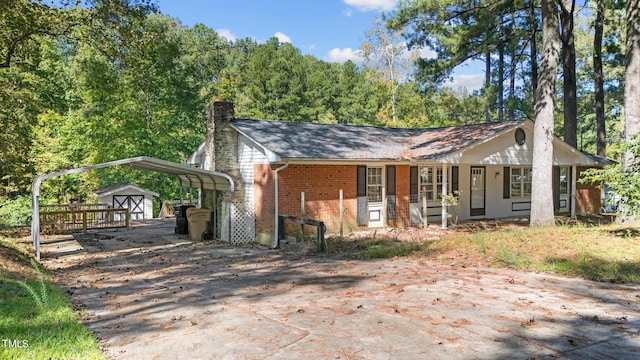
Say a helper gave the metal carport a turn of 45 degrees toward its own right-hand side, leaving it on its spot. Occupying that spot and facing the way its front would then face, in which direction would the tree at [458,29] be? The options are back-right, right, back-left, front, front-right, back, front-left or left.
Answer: back-left

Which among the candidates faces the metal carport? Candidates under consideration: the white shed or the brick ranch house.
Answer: the white shed

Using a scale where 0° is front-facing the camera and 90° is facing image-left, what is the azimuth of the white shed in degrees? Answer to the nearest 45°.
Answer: approximately 0°

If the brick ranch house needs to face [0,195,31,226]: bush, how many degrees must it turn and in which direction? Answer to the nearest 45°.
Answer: approximately 135° to its right

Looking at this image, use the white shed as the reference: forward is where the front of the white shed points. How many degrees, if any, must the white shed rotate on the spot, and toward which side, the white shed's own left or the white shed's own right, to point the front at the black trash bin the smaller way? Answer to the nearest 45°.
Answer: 0° — it already faces it

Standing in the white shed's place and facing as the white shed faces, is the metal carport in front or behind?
in front

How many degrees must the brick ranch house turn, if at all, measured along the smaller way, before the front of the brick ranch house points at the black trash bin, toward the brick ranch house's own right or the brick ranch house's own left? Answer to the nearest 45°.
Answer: approximately 135° to the brick ranch house's own right

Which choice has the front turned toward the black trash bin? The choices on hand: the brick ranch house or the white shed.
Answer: the white shed

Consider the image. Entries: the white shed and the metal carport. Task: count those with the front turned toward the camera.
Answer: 2

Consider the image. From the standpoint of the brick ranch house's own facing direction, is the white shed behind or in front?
behind
